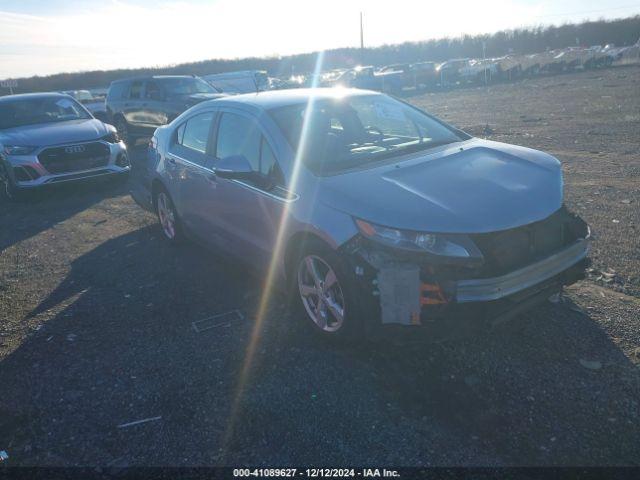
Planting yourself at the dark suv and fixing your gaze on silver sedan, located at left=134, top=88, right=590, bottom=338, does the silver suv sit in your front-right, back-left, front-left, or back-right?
front-right

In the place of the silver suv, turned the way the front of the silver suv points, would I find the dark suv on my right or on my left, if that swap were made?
on my left

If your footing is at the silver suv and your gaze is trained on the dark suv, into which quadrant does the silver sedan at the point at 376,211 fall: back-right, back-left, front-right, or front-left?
back-right

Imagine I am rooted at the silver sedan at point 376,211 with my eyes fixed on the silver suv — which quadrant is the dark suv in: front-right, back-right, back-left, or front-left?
front-right

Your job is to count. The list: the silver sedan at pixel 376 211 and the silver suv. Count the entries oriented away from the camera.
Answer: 0

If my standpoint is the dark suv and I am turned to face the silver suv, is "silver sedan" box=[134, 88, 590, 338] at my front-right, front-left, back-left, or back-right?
front-left

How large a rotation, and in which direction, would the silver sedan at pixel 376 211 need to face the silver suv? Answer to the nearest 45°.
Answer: approximately 180°

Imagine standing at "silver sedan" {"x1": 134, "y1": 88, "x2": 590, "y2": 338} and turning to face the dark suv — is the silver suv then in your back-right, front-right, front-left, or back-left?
front-left

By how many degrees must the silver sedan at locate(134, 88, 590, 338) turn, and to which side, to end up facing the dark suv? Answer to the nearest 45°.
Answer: approximately 180°

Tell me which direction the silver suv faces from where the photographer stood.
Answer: facing the viewer and to the right of the viewer
